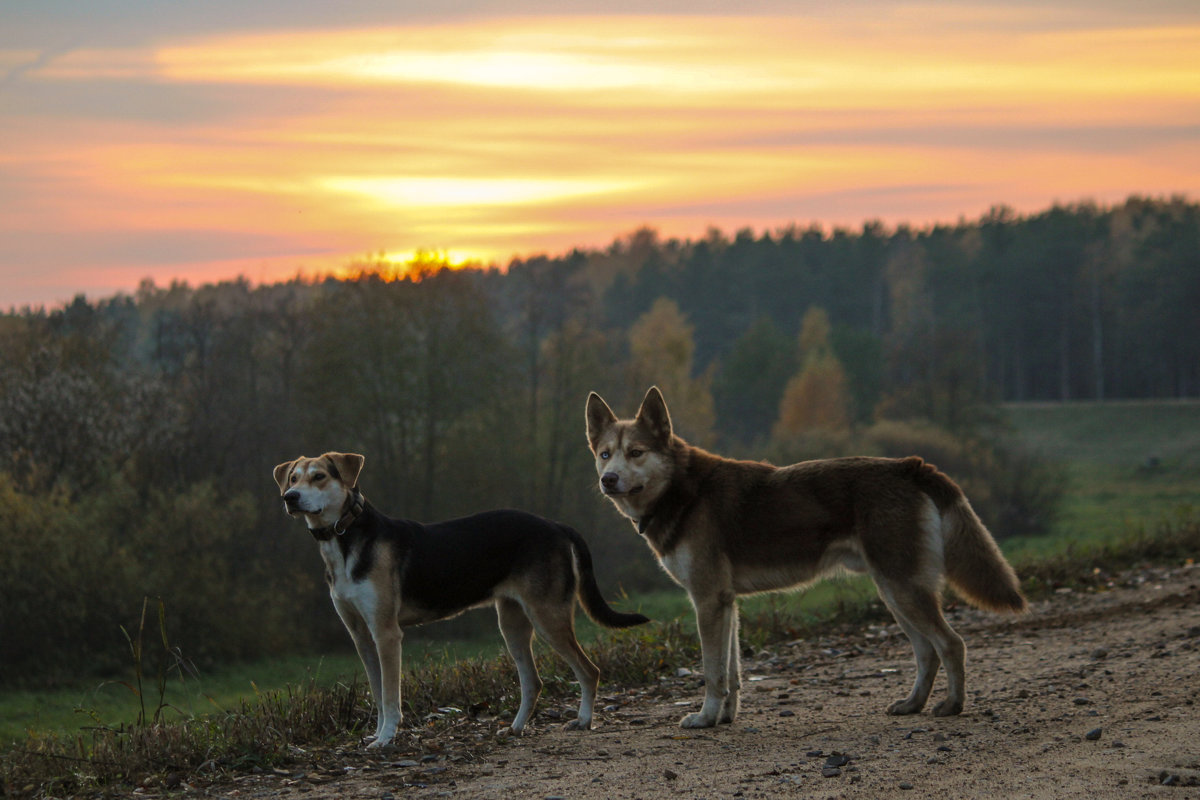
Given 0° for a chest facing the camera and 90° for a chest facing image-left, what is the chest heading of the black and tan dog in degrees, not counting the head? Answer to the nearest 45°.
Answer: approximately 90°

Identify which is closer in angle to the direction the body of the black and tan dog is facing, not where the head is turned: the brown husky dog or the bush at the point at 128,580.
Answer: the bush

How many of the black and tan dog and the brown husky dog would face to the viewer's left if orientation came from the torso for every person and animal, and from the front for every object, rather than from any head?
2

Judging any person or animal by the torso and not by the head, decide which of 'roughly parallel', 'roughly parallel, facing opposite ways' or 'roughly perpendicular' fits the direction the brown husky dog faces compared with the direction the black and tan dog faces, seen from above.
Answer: roughly parallel

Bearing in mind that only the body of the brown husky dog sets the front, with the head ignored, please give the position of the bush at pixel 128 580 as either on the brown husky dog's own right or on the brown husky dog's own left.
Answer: on the brown husky dog's own right

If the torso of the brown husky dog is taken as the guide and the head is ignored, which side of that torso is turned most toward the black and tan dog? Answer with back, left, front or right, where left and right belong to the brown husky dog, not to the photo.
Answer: front

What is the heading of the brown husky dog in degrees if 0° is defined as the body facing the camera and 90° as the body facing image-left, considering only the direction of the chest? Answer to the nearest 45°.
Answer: approximately 90°

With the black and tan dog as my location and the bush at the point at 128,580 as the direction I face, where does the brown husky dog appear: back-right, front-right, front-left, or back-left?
back-right

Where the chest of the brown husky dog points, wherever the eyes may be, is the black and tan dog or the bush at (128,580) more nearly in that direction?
the black and tan dog

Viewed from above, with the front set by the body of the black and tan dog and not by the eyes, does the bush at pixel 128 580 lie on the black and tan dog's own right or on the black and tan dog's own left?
on the black and tan dog's own right

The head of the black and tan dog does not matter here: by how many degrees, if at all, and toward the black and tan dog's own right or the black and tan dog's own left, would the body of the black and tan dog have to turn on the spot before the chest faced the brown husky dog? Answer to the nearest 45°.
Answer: approximately 180°
